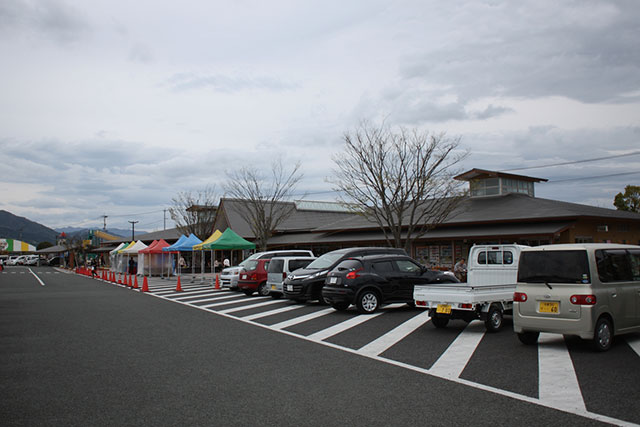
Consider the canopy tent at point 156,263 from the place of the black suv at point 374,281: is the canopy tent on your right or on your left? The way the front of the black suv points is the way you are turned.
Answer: on your left

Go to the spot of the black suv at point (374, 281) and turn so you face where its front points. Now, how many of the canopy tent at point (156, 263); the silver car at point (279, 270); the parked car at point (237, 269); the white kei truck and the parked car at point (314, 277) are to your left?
4

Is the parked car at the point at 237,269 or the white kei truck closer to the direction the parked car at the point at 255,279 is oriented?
the parked car

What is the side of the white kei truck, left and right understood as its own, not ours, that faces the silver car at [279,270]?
left

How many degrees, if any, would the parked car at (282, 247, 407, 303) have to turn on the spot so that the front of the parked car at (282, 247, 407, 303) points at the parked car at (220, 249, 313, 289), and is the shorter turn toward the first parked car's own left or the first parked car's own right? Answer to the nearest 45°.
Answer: approximately 90° to the first parked car's own right

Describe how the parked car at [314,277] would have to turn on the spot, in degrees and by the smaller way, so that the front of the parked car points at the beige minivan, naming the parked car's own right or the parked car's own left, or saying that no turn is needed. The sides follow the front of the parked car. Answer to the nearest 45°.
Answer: approximately 90° to the parked car's own left

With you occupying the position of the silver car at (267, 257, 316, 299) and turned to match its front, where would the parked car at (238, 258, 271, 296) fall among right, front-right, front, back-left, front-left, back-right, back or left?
left

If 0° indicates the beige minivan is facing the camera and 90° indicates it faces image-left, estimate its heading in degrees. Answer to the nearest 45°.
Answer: approximately 225°

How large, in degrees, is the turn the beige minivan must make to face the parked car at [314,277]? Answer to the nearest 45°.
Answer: approximately 90° to its left
